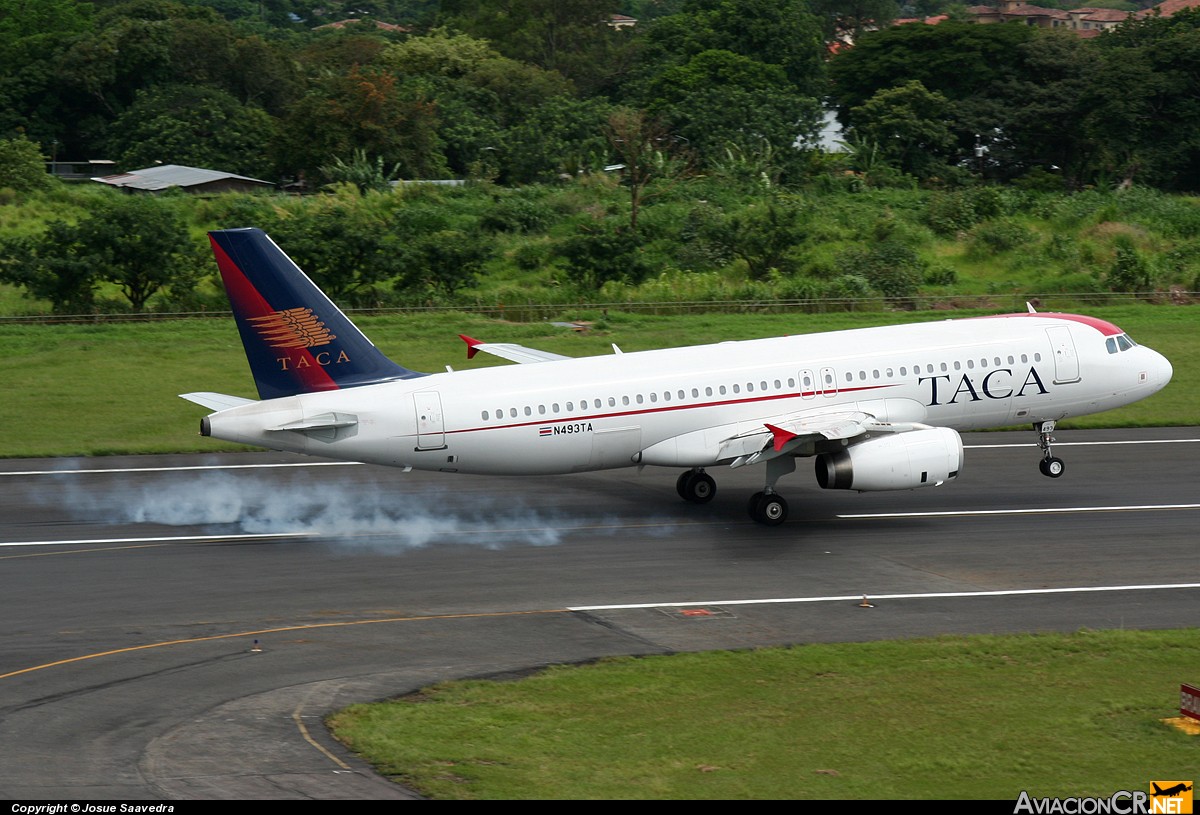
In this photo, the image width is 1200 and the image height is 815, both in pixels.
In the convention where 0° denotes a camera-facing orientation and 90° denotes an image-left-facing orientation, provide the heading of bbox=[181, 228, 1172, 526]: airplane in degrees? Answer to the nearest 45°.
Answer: approximately 270°
